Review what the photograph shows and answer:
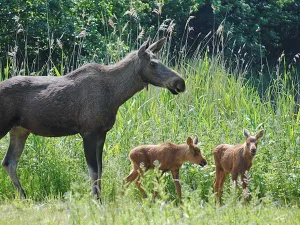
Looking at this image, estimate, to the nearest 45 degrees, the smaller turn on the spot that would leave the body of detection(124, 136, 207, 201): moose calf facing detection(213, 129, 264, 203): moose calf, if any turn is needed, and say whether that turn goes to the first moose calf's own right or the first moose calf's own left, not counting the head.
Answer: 0° — it already faces it

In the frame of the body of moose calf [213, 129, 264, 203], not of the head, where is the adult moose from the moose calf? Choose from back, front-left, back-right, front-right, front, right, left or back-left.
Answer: back-right

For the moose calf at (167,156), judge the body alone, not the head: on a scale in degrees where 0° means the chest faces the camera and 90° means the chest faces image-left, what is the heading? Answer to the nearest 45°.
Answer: approximately 270°

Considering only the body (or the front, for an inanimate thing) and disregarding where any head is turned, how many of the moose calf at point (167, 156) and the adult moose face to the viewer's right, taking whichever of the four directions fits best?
2

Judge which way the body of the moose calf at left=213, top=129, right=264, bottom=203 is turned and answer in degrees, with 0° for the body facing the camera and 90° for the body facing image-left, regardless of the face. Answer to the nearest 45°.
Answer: approximately 315°

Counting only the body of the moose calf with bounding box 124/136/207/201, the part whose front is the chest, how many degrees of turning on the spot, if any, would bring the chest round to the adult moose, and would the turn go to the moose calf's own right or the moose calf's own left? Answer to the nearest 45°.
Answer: approximately 180°

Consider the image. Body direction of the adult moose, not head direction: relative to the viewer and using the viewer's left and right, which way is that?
facing to the right of the viewer
